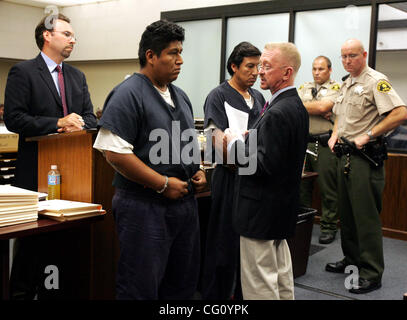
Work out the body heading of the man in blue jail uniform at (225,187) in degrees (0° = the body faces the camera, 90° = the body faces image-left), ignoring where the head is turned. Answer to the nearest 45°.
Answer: approximately 315°

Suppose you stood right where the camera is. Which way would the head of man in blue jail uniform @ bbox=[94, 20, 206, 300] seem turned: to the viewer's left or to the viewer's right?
to the viewer's right

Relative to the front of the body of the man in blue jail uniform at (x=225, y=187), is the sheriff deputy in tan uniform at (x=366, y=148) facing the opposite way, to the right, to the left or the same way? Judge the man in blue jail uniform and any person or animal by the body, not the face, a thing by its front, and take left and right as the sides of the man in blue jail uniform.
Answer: to the right

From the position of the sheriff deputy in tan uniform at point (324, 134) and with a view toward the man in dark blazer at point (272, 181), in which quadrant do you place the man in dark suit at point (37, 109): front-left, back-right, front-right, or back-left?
front-right

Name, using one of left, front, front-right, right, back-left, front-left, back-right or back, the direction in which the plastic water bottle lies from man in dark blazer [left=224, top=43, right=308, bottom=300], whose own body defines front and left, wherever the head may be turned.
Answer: front

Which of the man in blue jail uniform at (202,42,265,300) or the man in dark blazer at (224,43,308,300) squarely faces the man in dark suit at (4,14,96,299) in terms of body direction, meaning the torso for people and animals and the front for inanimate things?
the man in dark blazer at (224,43,308,300)

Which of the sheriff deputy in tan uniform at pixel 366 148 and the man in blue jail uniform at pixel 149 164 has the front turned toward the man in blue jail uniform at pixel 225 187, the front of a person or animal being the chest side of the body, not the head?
the sheriff deputy in tan uniform

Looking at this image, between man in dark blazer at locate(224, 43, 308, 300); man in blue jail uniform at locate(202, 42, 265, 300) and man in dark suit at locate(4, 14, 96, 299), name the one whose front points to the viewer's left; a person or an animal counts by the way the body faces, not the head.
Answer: man in dark blazer at locate(224, 43, 308, 300)

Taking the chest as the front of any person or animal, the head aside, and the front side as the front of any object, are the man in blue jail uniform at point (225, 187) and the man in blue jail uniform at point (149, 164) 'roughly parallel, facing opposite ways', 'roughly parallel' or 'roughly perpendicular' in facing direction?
roughly parallel

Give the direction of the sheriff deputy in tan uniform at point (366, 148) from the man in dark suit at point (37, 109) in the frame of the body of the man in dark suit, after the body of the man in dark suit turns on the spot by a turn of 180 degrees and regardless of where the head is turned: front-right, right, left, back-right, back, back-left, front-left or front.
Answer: back-right

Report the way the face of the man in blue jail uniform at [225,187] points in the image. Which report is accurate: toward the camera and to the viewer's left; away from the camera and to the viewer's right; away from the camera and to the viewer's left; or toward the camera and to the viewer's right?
toward the camera and to the viewer's right

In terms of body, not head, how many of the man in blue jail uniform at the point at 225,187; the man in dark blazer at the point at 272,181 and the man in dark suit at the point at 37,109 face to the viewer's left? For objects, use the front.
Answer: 1

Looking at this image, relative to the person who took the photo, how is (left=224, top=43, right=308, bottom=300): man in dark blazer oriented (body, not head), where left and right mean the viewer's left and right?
facing to the left of the viewer

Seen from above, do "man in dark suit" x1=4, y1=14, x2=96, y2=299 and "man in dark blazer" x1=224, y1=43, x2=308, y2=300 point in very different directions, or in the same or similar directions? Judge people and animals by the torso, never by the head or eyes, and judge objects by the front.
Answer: very different directions

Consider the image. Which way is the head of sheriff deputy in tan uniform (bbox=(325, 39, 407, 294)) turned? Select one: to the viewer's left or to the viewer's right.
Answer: to the viewer's left
